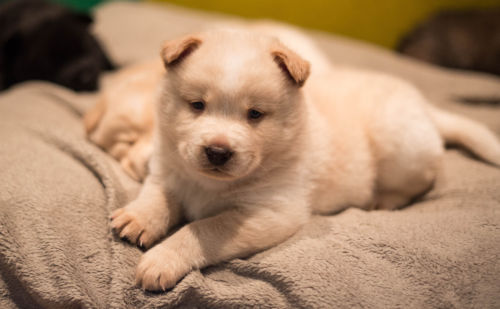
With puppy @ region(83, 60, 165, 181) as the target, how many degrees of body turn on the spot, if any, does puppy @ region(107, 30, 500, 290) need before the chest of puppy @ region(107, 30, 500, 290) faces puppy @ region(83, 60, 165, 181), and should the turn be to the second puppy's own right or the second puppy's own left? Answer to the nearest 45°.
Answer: approximately 90° to the second puppy's own right

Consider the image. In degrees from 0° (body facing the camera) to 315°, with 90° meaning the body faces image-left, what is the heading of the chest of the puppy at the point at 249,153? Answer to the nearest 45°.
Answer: approximately 45°

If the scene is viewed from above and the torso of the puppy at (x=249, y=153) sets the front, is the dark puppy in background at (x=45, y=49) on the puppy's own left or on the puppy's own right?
on the puppy's own right

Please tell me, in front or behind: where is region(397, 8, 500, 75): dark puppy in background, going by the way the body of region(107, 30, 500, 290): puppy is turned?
behind

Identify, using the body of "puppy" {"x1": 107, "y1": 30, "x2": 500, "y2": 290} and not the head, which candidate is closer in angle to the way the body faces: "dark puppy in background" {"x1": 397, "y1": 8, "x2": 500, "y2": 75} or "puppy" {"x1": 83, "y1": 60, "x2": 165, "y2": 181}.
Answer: the puppy
